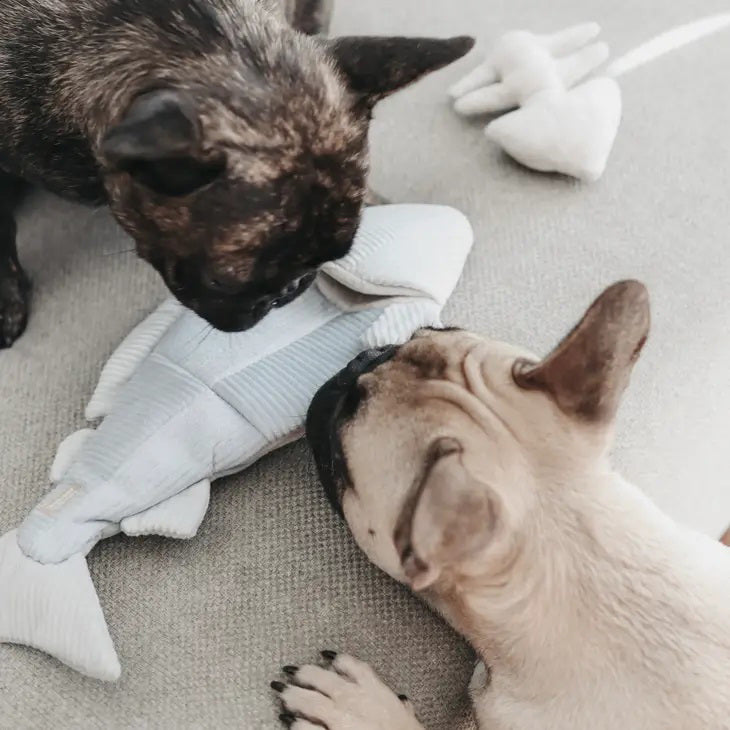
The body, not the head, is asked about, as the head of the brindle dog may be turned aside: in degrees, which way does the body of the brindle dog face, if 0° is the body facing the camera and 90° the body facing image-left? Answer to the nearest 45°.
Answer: approximately 315°

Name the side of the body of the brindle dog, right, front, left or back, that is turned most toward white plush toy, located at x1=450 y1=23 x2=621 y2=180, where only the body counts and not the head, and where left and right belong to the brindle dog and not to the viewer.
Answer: left
